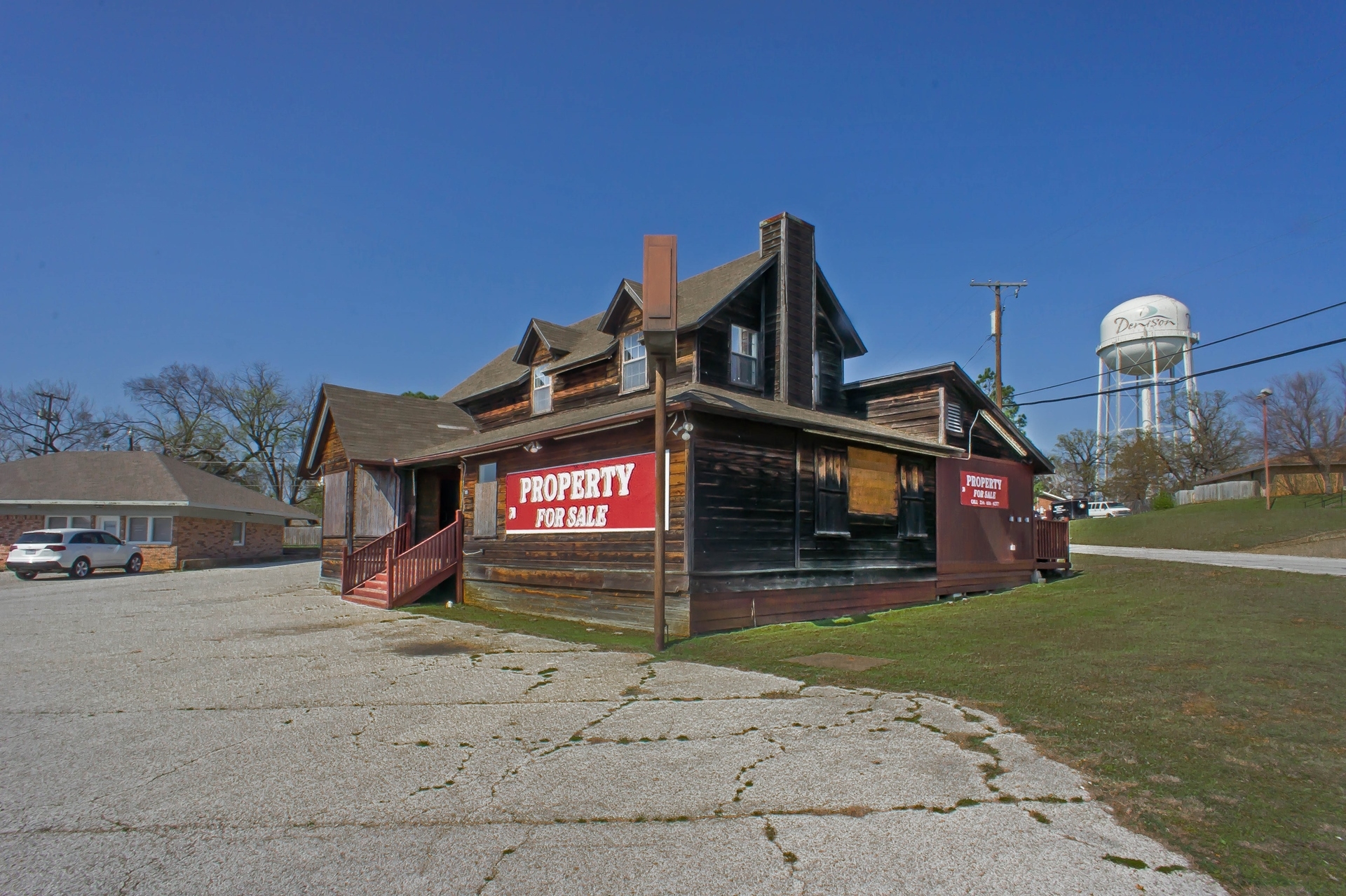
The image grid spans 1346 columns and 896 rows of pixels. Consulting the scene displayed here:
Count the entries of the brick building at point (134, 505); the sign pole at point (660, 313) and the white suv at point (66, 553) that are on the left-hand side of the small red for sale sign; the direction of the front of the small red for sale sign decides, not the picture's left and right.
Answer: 0

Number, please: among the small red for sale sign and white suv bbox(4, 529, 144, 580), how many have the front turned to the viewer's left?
0

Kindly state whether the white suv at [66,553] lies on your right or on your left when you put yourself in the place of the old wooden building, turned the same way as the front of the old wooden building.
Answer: on your right

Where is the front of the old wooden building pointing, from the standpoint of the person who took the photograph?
facing the viewer and to the left of the viewer

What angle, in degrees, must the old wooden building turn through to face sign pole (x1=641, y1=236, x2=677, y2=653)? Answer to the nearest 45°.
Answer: approximately 45° to its left

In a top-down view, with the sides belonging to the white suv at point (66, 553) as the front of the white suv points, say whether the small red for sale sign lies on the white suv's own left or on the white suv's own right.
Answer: on the white suv's own right

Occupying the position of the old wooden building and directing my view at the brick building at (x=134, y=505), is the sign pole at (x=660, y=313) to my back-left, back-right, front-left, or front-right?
back-left

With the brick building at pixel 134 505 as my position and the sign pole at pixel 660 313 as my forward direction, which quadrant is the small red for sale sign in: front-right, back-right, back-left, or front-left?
front-left

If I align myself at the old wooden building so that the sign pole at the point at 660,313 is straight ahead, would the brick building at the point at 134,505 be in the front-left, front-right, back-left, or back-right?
back-right

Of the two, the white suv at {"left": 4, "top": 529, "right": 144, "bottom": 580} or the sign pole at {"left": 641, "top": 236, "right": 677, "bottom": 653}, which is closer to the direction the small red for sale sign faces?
the sign pole

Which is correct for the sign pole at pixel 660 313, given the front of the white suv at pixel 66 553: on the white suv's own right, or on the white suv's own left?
on the white suv's own right

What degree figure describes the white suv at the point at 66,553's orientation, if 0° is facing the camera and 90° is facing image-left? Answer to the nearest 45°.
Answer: approximately 225°

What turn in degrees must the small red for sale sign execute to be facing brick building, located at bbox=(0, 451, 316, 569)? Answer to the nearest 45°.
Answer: approximately 135° to its right

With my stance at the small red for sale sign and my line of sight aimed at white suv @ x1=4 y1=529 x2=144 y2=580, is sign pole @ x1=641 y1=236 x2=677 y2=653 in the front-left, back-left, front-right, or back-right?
front-left

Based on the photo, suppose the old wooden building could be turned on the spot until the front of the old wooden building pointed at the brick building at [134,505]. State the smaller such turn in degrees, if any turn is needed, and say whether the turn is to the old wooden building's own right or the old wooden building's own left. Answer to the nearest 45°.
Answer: approximately 90° to the old wooden building's own right
